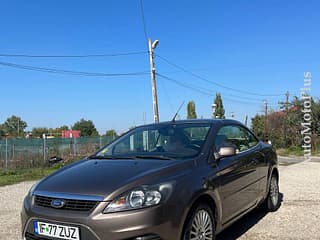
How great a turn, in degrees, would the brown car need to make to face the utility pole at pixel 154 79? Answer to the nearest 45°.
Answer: approximately 135° to its right

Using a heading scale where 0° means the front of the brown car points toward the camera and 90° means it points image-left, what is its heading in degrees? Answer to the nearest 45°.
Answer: approximately 45°

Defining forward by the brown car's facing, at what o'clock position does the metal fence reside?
The metal fence is roughly at 4 o'clock from the brown car.
